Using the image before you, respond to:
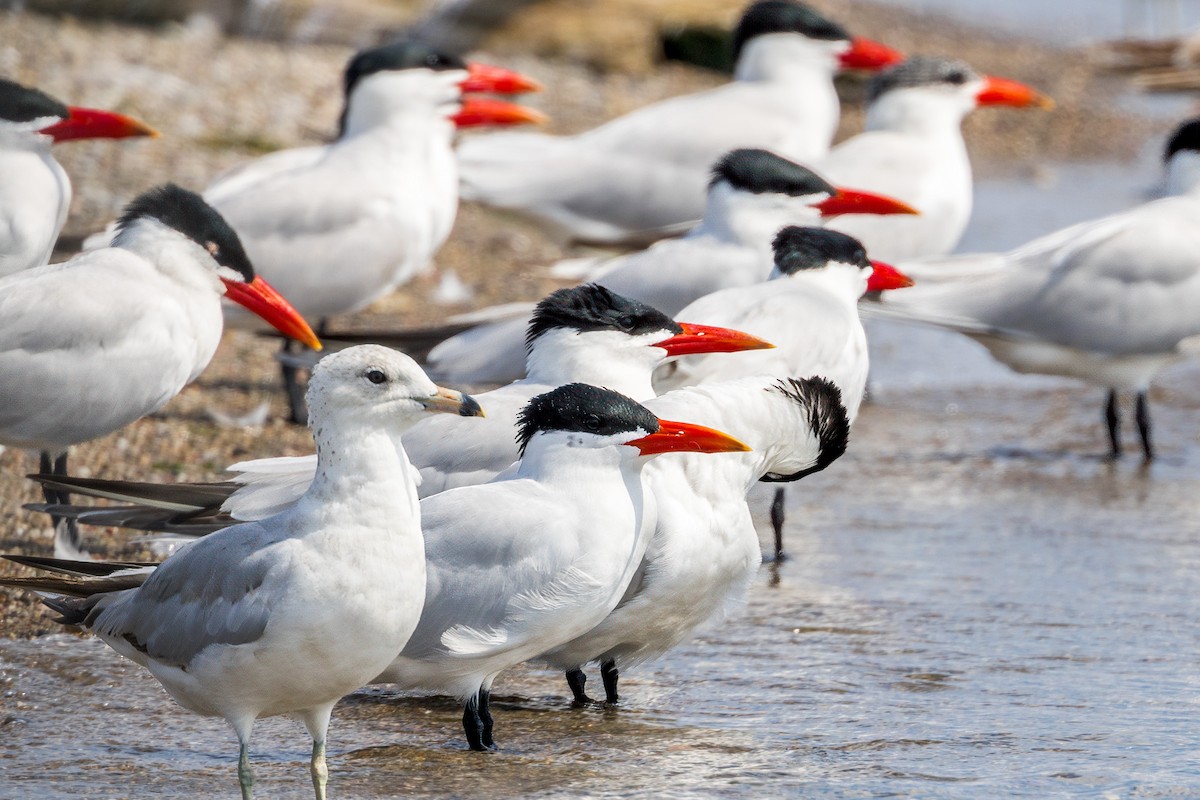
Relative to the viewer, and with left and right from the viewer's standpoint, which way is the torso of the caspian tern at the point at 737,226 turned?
facing to the right of the viewer

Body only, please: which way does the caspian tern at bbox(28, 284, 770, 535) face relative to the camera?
to the viewer's right

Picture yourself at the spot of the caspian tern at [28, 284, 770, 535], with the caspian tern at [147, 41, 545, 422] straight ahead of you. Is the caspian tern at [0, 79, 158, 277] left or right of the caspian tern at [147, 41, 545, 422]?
left

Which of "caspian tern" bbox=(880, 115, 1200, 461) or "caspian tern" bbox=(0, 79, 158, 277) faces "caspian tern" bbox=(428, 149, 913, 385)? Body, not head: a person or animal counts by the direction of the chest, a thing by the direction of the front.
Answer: "caspian tern" bbox=(0, 79, 158, 277)

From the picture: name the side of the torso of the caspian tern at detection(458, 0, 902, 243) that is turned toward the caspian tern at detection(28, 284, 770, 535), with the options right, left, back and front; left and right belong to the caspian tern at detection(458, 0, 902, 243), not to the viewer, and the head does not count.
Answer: right

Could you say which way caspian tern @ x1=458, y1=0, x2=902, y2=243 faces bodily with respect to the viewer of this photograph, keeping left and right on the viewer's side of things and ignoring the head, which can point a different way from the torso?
facing to the right of the viewer

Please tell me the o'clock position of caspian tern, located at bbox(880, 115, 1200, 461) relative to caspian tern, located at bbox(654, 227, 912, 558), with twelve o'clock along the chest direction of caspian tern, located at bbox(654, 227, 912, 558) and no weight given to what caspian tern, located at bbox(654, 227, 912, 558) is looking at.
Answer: caspian tern, located at bbox(880, 115, 1200, 461) is roughly at 10 o'clock from caspian tern, located at bbox(654, 227, 912, 558).

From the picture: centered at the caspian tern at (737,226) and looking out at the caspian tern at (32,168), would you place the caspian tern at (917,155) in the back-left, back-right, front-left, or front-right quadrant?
back-right

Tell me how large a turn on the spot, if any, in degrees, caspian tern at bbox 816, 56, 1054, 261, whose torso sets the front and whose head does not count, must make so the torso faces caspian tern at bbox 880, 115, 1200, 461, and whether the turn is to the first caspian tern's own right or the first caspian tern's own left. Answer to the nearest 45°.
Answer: approximately 45° to the first caspian tern's own right

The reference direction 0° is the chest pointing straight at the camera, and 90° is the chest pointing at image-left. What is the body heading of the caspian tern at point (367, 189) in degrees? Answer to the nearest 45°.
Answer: approximately 270°

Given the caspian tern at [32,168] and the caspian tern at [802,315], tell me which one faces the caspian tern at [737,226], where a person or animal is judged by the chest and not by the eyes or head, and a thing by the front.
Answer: the caspian tern at [32,168]

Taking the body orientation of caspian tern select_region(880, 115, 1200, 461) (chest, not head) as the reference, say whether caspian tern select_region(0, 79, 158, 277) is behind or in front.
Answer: behind

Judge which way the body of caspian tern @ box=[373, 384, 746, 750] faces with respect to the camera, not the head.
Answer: to the viewer's right

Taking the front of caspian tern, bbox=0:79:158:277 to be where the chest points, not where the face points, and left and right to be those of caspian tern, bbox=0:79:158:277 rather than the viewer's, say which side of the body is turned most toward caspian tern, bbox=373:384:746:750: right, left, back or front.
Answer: right

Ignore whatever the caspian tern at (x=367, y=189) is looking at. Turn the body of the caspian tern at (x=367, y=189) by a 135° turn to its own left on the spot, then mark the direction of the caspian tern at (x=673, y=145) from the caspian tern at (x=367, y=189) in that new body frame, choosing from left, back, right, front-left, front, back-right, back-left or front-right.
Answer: right

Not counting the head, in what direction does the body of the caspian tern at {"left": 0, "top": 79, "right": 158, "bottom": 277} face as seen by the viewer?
to the viewer's right
